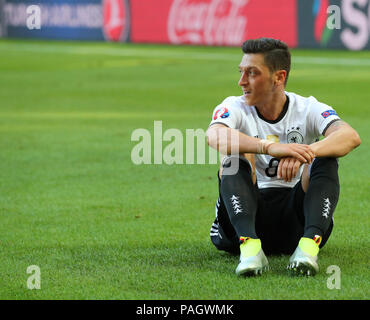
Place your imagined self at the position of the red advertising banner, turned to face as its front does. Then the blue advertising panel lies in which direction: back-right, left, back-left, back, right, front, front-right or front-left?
back-right

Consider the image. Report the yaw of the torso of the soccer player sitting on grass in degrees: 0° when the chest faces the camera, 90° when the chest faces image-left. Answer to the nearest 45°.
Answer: approximately 0°

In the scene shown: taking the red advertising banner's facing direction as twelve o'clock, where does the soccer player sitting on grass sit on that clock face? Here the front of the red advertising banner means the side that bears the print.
The soccer player sitting on grass is roughly at 12 o'clock from the red advertising banner.

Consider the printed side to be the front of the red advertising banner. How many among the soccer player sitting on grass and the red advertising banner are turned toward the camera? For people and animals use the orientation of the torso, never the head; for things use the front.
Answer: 2

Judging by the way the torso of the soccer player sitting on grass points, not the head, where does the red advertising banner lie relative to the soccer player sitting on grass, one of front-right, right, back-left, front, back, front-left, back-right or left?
back

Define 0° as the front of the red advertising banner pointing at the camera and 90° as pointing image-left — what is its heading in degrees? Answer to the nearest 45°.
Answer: approximately 0°
